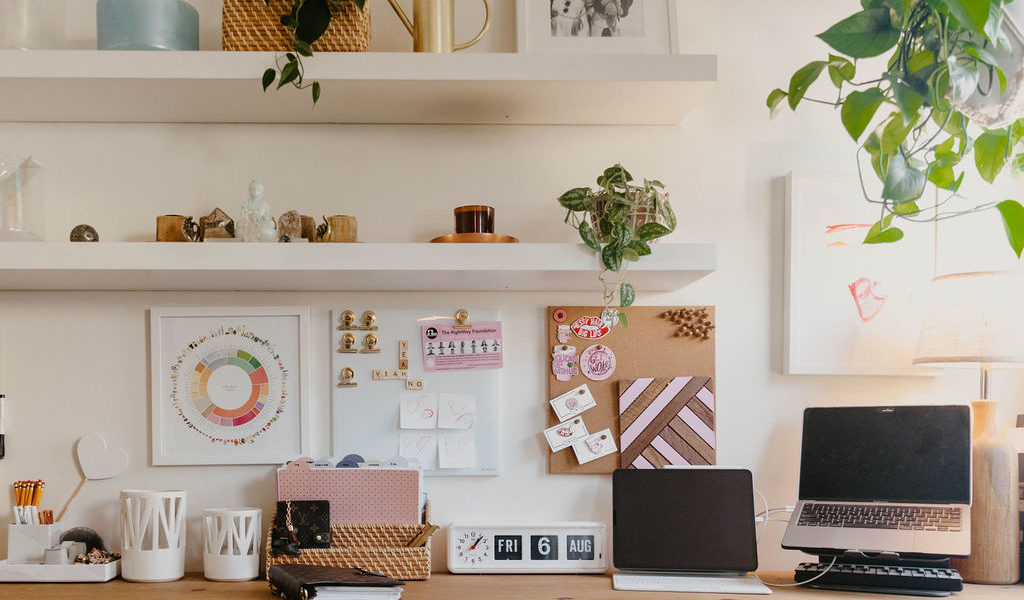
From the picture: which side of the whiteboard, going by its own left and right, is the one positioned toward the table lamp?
left

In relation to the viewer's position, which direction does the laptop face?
facing the viewer

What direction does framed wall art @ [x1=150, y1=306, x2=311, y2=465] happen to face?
toward the camera

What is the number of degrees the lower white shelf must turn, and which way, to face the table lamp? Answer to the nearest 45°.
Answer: approximately 90° to its left

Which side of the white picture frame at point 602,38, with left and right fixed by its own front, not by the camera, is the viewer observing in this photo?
front

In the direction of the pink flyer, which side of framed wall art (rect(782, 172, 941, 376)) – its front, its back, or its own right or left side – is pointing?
right

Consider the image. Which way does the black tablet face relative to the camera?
toward the camera
